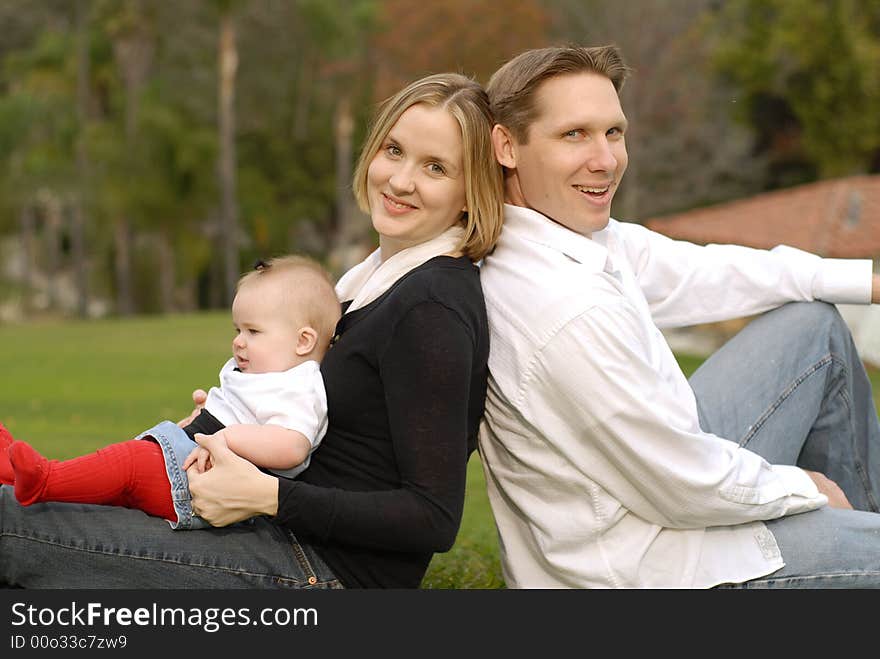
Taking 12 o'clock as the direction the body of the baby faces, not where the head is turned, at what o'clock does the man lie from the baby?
The man is roughly at 6 o'clock from the baby.

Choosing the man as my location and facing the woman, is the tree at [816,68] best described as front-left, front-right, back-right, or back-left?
back-right

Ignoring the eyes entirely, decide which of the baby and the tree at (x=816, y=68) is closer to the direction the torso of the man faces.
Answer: the tree

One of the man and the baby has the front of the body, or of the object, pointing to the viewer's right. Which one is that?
the man

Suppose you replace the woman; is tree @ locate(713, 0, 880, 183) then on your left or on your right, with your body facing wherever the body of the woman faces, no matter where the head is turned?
on your right

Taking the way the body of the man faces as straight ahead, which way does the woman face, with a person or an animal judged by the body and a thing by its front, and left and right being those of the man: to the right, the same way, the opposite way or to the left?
the opposite way

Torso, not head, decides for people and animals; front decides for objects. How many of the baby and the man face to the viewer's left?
1

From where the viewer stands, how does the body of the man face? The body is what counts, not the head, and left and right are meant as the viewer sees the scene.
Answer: facing to the right of the viewer

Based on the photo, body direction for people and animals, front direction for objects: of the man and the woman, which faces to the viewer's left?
the woman

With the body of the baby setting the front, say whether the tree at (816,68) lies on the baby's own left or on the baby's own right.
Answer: on the baby's own right

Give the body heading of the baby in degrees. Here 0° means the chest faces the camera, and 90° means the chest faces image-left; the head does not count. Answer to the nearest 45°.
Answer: approximately 90°

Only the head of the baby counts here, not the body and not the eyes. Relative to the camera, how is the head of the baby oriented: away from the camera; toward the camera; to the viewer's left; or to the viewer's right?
to the viewer's left

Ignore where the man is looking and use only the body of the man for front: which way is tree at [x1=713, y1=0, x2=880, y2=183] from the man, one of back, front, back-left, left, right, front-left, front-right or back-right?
left

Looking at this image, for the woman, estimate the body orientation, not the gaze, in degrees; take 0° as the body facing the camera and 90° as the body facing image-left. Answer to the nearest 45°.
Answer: approximately 90°
